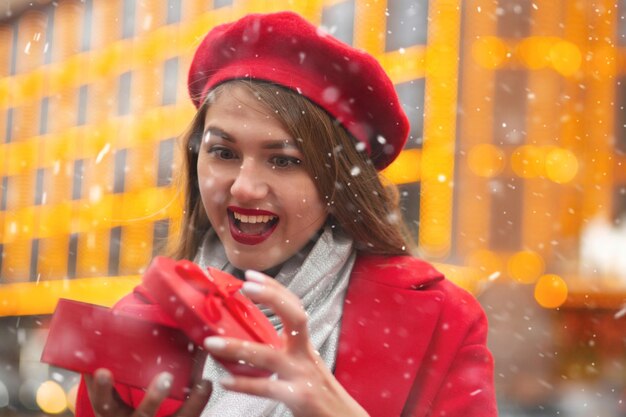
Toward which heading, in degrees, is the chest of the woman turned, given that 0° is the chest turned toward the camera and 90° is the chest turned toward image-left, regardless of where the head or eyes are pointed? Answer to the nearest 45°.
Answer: approximately 45°

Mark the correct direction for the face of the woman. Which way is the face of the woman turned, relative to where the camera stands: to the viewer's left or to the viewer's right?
to the viewer's left
